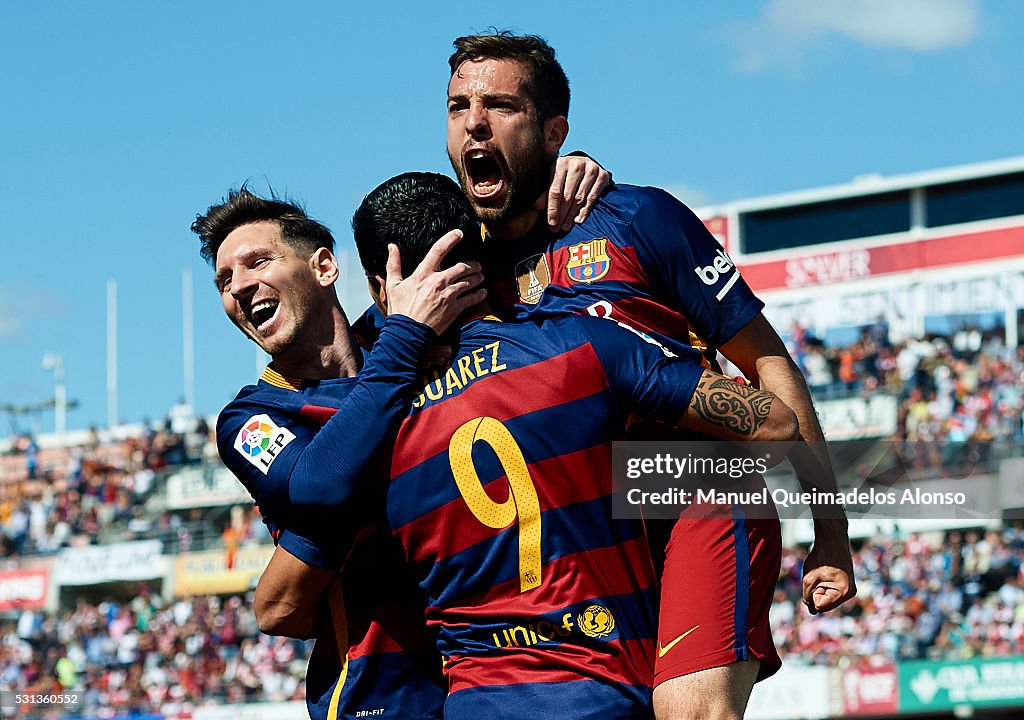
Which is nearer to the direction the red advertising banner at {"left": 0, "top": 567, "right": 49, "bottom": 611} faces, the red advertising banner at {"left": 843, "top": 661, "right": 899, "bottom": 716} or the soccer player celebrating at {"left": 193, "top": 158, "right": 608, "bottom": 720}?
the soccer player celebrating

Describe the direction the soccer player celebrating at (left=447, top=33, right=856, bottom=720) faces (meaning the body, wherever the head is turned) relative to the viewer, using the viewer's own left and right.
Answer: facing the viewer and to the left of the viewer

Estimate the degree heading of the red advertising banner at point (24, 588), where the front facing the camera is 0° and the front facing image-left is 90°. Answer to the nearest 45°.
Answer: approximately 0°

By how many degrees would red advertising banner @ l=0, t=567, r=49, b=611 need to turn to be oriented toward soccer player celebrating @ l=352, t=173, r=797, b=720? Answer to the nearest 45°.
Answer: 0° — it already faces them

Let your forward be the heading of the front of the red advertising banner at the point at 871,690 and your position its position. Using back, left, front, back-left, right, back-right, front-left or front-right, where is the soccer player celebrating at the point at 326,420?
front

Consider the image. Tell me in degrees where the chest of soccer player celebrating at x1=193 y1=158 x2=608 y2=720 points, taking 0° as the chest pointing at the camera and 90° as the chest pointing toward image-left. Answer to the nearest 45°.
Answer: approximately 315°

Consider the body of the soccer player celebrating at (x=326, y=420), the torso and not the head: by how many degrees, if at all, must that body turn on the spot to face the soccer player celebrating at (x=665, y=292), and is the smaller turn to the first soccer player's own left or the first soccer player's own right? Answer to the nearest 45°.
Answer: approximately 45° to the first soccer player's own left

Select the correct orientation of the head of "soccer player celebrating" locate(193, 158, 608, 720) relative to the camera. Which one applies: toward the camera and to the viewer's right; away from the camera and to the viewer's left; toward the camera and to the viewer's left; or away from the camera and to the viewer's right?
toward the camera and to the viewer's left

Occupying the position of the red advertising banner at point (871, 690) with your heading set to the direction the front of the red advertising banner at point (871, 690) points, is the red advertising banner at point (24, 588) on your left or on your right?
on your right

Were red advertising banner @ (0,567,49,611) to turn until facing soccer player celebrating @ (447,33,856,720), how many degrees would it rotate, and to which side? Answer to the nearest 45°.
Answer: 0° — it already faces them

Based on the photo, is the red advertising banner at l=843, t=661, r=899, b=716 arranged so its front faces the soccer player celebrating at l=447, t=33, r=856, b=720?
yes

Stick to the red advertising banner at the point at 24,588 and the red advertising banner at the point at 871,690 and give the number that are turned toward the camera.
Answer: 2

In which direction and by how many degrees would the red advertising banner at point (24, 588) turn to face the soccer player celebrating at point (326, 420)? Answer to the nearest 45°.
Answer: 0° — it already faces them

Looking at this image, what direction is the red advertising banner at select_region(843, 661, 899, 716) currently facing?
toward the camera

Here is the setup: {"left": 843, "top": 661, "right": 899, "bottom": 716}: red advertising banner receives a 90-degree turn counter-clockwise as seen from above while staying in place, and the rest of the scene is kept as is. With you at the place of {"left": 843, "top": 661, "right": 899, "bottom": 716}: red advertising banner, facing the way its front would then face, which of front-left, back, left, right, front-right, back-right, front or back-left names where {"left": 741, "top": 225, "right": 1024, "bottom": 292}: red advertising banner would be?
left
